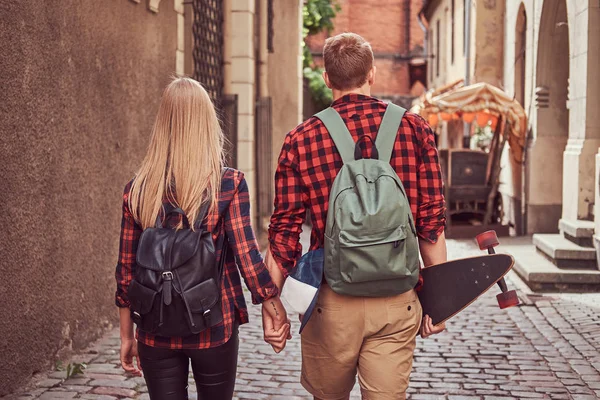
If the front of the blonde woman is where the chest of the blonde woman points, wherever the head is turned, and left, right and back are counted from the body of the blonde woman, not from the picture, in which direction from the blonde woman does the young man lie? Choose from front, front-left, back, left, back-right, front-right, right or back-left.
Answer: right

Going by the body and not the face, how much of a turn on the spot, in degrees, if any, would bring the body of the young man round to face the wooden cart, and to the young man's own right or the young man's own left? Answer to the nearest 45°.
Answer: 0° — they already face it

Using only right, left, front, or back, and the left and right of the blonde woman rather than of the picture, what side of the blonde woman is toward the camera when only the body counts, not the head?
back

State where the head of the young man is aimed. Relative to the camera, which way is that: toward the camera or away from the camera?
away from the camera

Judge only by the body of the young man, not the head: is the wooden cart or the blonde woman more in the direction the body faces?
the wooden cart

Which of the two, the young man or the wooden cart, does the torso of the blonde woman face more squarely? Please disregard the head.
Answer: the wooden cart

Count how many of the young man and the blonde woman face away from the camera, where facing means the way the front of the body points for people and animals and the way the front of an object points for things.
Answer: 2

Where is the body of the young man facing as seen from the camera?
away from the camera

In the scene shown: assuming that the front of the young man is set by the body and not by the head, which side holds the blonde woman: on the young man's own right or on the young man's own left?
on the young man's own left

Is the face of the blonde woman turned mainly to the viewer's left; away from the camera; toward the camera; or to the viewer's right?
away from the camera
